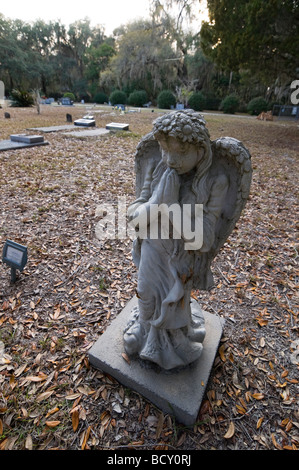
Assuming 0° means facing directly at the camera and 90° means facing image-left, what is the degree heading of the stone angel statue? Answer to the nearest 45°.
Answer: approximately 45°

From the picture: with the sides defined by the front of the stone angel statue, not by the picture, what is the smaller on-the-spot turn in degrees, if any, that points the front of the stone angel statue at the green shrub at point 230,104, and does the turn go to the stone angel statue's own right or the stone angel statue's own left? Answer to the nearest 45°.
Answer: approximately 135° to the stone angel statue's own right

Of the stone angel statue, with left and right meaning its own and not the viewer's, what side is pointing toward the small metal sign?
right

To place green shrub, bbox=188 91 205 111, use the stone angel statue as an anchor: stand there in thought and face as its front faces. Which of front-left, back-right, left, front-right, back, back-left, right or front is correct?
back-right

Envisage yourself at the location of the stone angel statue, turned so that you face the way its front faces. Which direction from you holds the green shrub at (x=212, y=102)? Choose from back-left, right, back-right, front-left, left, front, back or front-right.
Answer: back-right
